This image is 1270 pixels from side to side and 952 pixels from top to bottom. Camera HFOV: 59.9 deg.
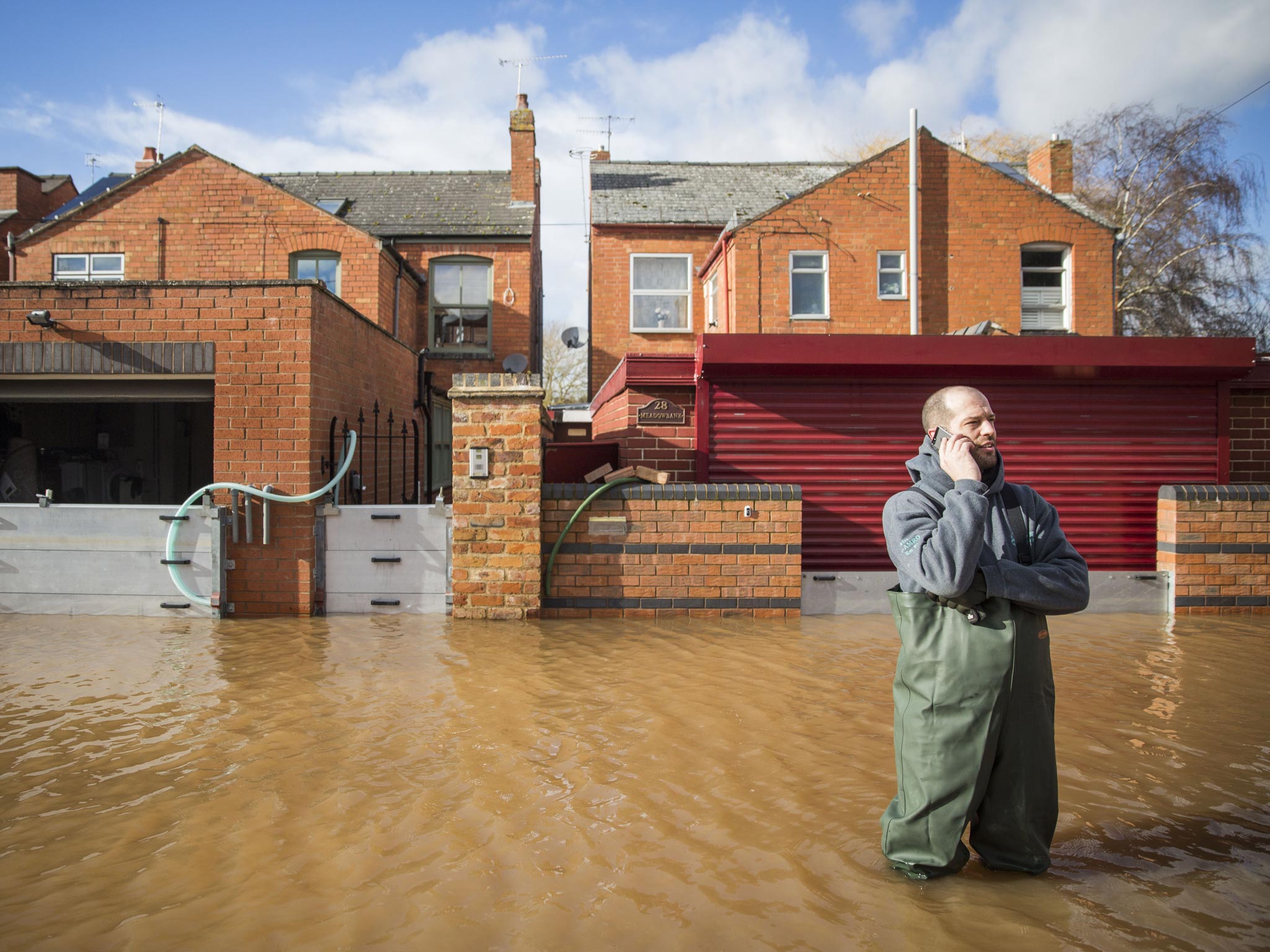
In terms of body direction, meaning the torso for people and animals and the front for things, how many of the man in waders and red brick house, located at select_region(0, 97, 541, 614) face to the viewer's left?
0

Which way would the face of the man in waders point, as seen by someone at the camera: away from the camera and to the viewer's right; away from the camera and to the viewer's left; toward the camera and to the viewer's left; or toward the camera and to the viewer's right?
toward the camera and to the viewer's right

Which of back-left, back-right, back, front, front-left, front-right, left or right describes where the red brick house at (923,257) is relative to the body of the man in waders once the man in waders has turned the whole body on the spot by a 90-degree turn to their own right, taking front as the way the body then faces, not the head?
back-right

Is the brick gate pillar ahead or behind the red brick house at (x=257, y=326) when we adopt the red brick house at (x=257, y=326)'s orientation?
ahead

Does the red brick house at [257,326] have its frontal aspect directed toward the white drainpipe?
no

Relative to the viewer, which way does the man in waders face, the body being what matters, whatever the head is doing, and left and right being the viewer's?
facing the viewer and to the right of the viewer

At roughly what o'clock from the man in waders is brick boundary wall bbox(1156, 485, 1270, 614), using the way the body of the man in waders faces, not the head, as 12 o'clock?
The brick boundary wall is roughly at 8 o'clock from the man in waders.

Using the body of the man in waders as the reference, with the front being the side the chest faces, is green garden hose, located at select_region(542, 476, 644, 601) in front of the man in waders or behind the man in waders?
behind

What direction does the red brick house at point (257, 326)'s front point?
toward the camera

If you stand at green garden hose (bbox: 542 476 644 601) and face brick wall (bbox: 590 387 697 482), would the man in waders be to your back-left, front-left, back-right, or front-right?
back-right

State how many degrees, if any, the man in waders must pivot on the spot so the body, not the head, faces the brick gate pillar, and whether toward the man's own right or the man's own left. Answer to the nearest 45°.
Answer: approximately 180°

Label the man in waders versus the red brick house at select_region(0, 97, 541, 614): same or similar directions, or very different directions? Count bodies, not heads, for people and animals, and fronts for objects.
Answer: same or similar directions

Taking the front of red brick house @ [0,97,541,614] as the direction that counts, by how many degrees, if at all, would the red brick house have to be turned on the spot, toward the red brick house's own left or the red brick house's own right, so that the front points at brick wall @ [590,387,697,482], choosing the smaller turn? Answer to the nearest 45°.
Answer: approximately 45° to the red brick house's own left
